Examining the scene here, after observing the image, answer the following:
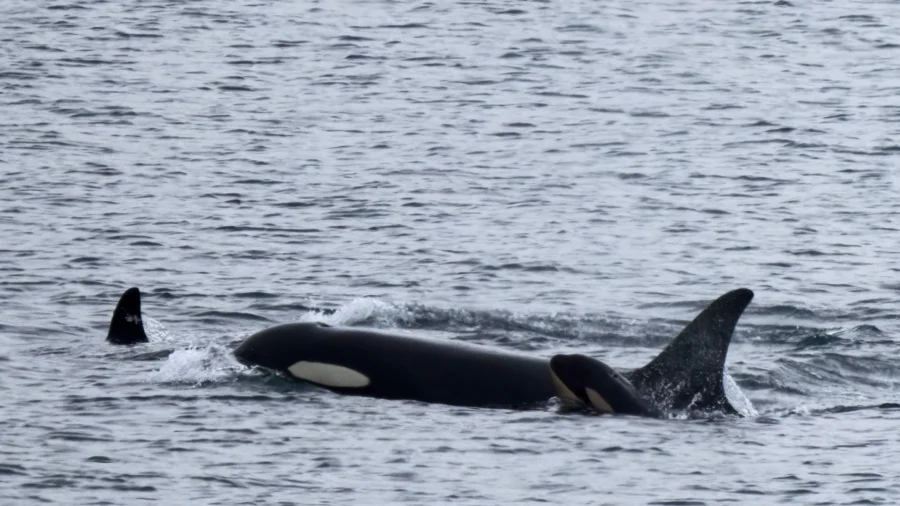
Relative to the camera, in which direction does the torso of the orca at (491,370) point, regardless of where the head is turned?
to the viewer's left

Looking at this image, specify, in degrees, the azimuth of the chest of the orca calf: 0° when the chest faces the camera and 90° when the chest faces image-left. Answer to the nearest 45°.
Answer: approximately 90°
